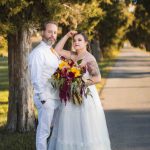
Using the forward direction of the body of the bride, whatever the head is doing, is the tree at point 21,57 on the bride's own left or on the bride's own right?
on the bride's own right

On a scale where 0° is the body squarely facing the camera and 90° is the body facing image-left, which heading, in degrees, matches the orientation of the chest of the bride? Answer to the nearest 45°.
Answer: approximately 45°
